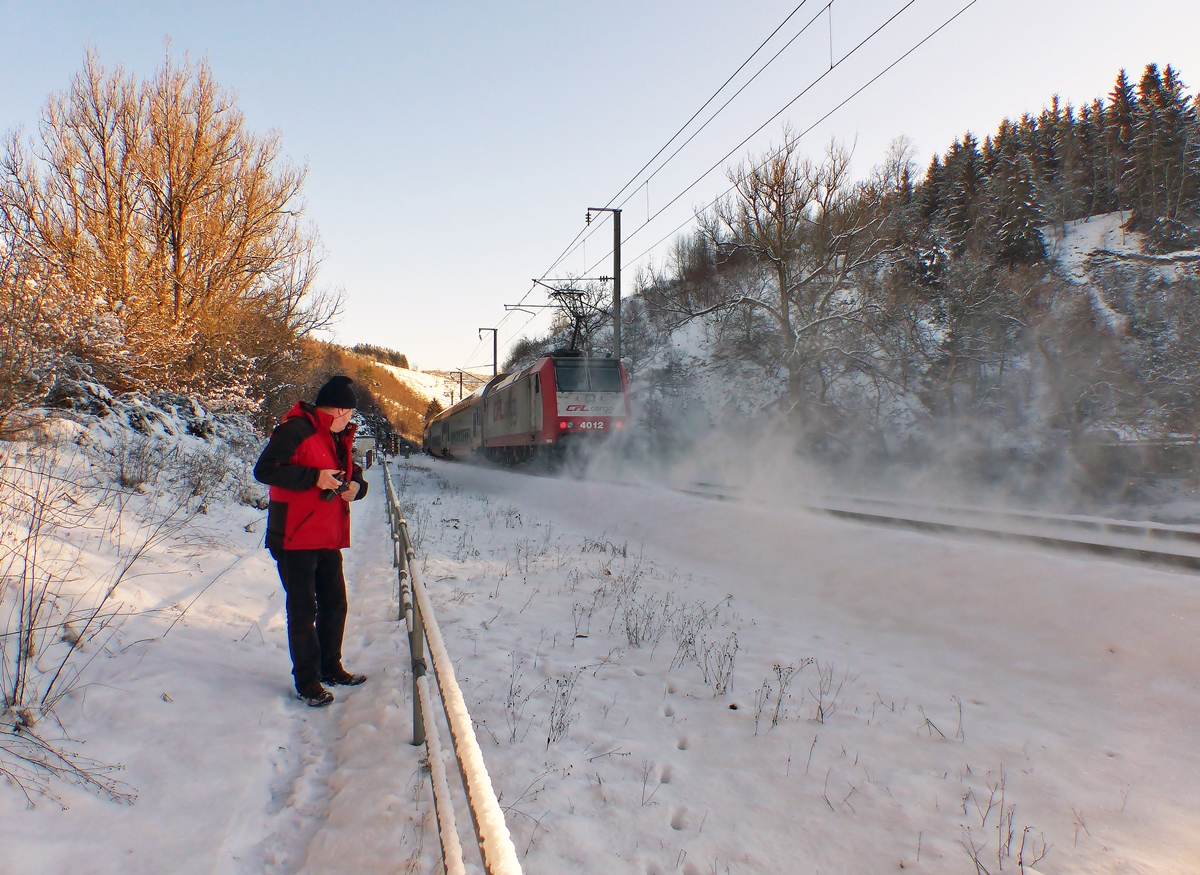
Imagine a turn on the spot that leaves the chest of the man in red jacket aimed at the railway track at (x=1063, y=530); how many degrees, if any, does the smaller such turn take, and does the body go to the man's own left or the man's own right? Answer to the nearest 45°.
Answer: approximately 45° to the man's own left

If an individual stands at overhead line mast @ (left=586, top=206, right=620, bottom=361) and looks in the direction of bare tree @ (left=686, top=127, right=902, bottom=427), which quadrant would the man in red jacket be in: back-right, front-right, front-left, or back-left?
back-right

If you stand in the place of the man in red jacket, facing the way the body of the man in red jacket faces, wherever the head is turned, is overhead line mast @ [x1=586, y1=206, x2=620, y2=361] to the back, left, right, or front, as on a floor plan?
left

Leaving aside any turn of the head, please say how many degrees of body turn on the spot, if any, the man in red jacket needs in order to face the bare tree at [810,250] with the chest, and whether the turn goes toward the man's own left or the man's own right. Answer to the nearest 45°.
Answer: approximately 90° to the man's own left

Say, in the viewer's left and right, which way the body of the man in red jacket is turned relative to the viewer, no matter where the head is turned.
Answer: facing the viewer and to the right of the viewer

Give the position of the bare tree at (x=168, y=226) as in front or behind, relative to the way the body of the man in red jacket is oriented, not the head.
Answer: behind
